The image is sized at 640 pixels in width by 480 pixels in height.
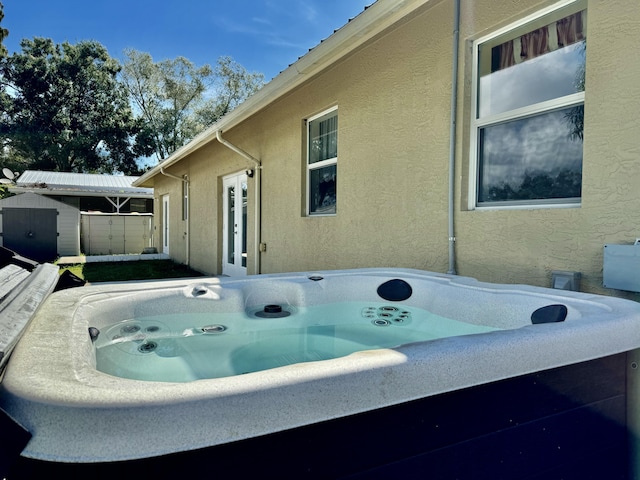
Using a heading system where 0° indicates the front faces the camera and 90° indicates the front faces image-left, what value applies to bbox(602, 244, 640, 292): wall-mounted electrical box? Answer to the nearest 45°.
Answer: approximately 45°

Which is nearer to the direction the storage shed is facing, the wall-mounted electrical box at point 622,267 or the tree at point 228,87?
the wall-mounted electrical box

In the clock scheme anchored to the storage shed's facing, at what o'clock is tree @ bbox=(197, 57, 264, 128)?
The tree is roughly at 8 o'clock from the storage shed.

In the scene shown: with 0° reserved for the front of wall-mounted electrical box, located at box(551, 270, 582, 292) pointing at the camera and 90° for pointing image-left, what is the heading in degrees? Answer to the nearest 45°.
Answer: approximately 45°

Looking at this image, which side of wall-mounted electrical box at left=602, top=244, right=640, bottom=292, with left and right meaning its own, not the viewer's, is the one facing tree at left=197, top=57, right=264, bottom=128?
right

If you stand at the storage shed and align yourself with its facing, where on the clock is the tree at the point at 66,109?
The tree is roughly at 6 o'clock from the storage shed.

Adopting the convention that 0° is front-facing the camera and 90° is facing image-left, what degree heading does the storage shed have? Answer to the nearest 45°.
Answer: approximately 0°

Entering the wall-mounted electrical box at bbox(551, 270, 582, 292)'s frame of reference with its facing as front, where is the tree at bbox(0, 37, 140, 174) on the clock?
The tree is roughly at 2 o'clock from the wall-mounted electrical box.

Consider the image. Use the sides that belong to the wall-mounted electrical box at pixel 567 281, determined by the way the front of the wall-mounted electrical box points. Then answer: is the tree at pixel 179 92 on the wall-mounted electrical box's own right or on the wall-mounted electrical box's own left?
on the wall-mounted electrical box's own right
